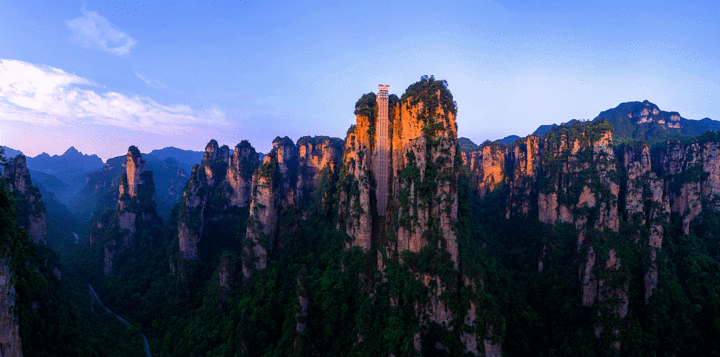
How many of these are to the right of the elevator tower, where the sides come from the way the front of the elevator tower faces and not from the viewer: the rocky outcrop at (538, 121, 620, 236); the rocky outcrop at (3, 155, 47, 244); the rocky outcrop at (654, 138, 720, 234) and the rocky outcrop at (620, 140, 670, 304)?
1

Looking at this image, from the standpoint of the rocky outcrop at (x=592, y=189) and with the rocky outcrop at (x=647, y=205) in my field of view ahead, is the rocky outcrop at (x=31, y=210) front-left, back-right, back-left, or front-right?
back-right

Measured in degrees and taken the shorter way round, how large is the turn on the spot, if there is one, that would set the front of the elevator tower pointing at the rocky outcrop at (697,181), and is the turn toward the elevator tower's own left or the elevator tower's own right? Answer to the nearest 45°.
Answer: approximately 90° to the elevator tower's own left

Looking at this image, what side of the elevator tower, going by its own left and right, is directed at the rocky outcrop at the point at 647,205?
left

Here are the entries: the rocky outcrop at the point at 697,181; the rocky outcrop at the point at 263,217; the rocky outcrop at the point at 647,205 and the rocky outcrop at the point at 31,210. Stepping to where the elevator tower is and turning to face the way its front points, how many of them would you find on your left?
2

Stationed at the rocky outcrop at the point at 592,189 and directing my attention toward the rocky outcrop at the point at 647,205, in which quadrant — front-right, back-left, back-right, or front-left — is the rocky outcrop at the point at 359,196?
back-right

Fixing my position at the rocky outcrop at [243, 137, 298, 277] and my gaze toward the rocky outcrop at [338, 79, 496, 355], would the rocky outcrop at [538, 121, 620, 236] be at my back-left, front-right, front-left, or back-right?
front-left

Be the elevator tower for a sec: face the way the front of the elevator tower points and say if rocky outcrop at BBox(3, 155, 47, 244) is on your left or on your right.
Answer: on your right

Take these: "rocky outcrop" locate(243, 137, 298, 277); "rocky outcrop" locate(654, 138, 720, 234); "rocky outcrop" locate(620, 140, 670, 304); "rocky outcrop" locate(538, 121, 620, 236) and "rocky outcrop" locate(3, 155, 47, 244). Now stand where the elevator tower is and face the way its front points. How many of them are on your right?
2

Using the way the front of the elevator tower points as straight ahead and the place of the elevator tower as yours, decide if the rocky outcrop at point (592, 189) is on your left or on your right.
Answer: on your left
